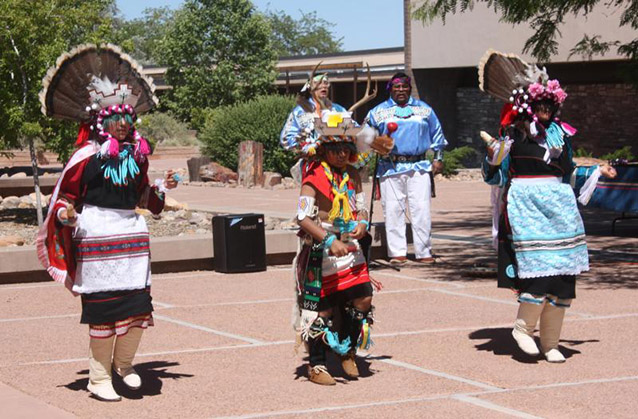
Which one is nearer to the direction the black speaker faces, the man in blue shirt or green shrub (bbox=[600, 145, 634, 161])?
the man in blue shirt

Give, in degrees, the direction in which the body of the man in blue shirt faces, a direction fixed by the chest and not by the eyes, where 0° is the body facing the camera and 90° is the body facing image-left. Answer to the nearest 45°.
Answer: approximately 0°

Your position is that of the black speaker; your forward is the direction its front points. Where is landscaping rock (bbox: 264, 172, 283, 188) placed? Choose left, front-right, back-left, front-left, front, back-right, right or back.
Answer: back

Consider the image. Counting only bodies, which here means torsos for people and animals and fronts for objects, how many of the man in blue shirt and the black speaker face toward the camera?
2

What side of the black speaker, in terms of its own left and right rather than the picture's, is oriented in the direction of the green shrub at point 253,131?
back

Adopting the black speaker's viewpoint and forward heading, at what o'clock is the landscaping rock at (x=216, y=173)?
The landscaping rock is roughly at 6 o'clock from the black speaker.

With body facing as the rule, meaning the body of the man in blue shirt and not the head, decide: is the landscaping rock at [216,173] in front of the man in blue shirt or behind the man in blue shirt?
behind

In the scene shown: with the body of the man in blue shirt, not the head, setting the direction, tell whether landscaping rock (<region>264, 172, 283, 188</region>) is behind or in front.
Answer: behind

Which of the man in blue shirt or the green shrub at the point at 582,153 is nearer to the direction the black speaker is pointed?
the man in blue shirt
